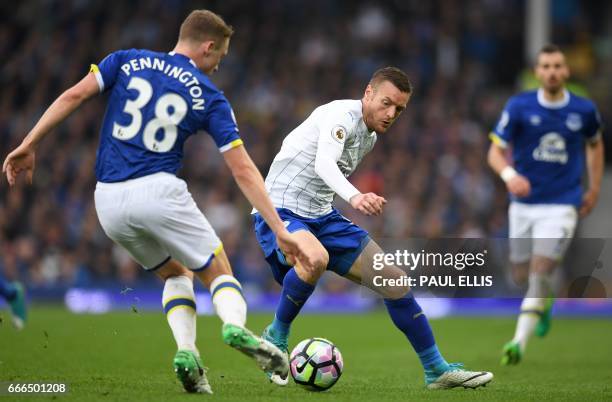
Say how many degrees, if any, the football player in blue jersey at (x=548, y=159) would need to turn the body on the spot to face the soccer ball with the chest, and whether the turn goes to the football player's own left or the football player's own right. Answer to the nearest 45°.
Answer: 0° — they already face it

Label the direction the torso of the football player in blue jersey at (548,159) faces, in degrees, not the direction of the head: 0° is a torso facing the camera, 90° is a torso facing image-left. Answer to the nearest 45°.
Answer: approximately 0°

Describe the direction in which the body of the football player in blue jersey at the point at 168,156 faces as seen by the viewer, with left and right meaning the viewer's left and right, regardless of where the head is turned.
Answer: facing away from the viewer and to the right of the viewer

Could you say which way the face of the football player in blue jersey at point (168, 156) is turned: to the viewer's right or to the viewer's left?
to the viewer's right

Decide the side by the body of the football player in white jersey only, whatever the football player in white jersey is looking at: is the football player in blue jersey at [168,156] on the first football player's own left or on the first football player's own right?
on the first football player's own right

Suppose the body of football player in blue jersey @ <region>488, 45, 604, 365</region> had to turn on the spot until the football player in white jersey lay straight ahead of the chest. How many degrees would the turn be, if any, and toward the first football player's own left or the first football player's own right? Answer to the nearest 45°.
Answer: approximately 45° to the first football player's own right

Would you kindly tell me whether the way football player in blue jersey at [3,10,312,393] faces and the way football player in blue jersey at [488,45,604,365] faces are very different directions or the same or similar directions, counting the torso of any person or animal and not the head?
very different directions

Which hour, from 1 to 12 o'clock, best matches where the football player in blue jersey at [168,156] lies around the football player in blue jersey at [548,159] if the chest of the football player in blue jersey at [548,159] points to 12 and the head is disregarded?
the football player in blue jersey at [168,156] is roughly at 1 o'clock from the football player in blue jersey at [548,159].
